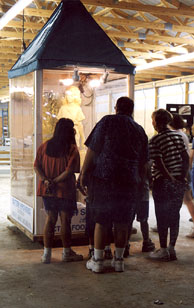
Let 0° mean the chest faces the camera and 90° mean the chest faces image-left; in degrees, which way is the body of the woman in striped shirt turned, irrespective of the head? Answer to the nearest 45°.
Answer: approximately 135°

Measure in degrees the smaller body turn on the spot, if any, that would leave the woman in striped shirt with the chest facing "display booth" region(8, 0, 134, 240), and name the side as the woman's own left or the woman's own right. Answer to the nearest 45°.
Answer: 0° — they already face it

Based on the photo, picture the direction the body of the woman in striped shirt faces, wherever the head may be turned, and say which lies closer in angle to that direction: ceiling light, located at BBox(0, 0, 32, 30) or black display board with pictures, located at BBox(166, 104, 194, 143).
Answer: the ceiling light

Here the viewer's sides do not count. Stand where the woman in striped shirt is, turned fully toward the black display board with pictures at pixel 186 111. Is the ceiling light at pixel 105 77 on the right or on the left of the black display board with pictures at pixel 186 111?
left

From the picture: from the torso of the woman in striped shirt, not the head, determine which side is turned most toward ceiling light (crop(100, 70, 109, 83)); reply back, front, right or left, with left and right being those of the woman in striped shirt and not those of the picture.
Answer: front

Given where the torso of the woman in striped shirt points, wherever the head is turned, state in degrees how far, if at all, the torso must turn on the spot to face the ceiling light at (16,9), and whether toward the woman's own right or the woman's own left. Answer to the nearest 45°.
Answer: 0° — they already face it

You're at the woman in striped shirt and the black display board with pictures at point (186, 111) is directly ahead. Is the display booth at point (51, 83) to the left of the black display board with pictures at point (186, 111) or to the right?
left

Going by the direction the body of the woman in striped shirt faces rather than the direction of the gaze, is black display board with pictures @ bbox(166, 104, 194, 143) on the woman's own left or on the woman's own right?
on the woman's own right

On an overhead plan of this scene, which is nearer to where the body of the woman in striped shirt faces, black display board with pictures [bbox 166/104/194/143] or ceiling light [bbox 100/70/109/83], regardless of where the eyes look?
the ceiling light
